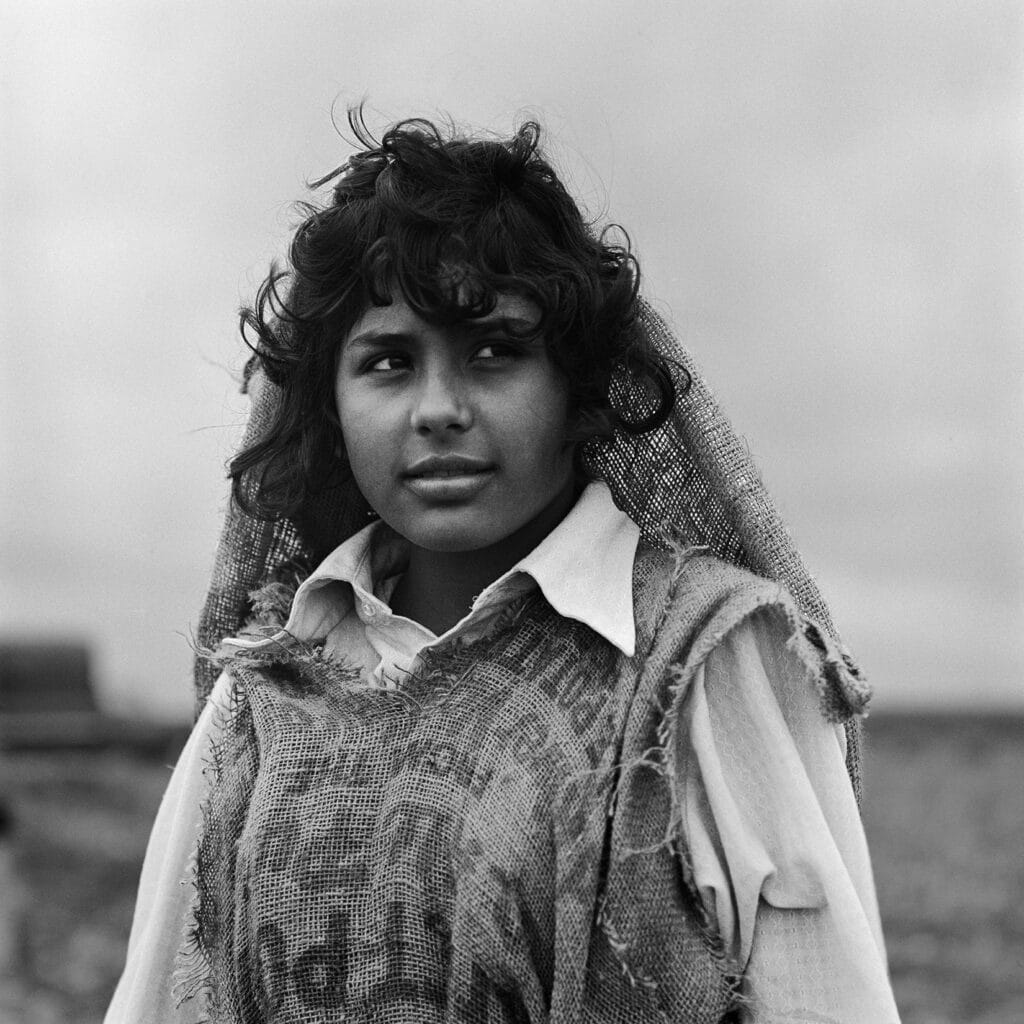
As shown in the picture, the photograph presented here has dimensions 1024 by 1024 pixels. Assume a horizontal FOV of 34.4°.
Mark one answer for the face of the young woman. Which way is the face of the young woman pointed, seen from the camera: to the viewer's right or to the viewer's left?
to the viewer's left

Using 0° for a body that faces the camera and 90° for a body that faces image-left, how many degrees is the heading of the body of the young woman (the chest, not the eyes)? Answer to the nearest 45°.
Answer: approximately 45°

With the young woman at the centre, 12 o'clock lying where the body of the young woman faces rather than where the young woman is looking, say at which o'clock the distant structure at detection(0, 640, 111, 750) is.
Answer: The distant structure is roughly at 4 o'clock from the young woman.
